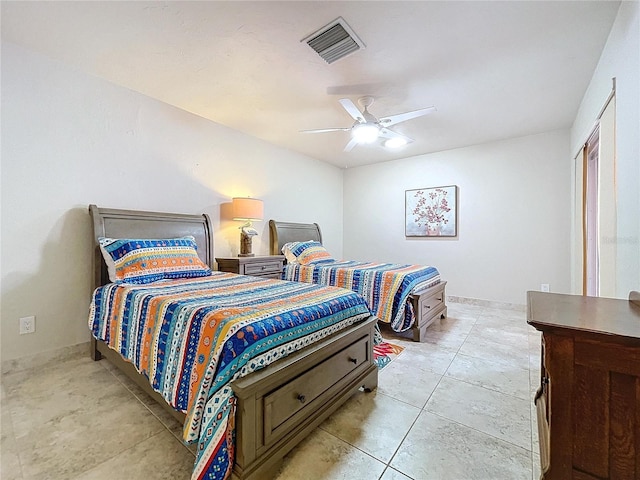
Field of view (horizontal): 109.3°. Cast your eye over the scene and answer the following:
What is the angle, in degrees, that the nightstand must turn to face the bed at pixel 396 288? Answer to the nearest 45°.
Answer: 0° — it already faces it

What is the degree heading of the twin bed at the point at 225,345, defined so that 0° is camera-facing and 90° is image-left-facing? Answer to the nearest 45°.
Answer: approximately 315°

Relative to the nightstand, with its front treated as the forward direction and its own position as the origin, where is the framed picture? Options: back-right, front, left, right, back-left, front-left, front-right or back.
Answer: front-left

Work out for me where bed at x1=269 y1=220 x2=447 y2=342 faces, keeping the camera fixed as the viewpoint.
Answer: facing the viewer and to the right of the viewer

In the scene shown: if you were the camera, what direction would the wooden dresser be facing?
facing to the left of the viewer
